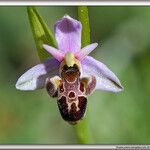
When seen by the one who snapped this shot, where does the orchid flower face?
facing the viewer
